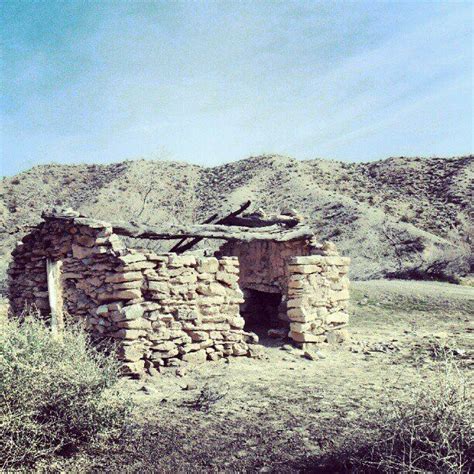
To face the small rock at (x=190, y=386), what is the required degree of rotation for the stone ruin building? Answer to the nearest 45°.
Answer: approximately 45° to its right

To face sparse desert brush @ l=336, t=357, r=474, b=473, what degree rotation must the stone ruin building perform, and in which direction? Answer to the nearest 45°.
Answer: approximately 45° to its right

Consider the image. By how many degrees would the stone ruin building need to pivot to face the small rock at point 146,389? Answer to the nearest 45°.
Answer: approximately 45° to its right

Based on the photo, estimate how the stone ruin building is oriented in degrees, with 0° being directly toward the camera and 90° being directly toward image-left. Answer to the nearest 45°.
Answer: approximately 315°

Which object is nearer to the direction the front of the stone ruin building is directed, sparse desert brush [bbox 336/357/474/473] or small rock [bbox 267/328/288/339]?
the sparse desert brush
